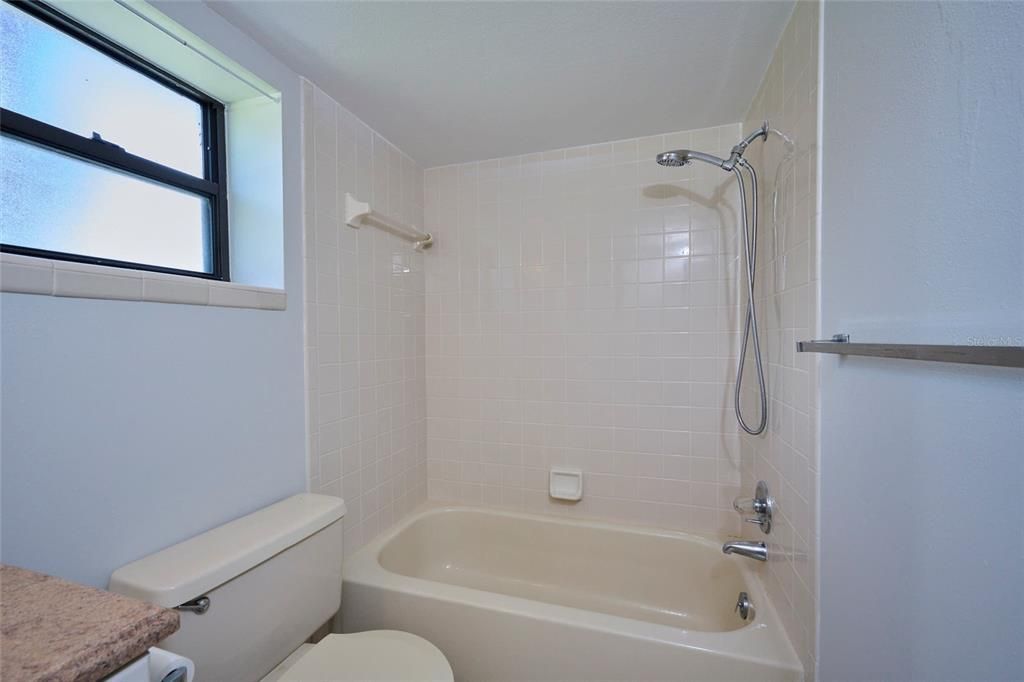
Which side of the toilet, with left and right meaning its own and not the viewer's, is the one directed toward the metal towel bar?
front

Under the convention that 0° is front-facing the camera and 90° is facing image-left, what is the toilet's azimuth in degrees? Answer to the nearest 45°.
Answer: approximately 315°

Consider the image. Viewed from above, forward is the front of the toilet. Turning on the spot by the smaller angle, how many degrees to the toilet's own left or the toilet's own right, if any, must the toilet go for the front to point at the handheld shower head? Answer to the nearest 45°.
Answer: approximately 45° to the toilet's own left

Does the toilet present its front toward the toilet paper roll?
no

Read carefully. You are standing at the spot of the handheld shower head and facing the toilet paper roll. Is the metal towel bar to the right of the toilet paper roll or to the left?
left

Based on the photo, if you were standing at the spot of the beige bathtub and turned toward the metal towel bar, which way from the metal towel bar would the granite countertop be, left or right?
right

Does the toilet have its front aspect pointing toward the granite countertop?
no
